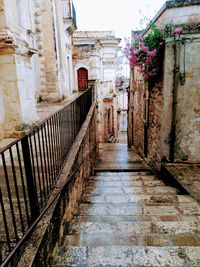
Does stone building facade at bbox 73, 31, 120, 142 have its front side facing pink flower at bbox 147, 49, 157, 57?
yes

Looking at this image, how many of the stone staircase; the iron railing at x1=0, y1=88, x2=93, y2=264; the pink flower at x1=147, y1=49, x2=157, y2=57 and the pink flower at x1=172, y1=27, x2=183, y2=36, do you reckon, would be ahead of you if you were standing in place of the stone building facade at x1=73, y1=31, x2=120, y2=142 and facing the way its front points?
4

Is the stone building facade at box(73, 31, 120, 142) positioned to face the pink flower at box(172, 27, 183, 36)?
yes

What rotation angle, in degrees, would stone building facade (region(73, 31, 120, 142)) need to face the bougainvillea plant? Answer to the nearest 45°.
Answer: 0° — it already faces it

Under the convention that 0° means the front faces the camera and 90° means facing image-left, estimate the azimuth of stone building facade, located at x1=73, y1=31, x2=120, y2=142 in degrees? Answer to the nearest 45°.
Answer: approximately 0°

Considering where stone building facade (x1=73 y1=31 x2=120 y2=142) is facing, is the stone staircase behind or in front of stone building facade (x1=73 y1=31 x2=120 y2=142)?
in front

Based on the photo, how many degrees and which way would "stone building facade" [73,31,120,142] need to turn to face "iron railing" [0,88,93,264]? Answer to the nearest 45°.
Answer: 0° — it already faces it

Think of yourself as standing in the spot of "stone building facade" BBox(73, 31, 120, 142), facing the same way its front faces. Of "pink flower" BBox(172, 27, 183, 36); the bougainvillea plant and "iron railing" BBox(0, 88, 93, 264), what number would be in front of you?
3
